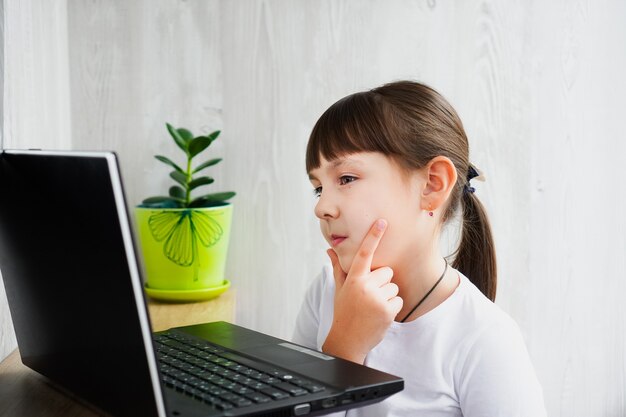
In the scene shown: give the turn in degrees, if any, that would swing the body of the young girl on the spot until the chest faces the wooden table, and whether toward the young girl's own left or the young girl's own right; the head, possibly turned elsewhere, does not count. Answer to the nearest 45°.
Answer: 0° — they already face it

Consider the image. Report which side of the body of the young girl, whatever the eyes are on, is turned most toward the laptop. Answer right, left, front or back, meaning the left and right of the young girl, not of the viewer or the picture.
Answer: front

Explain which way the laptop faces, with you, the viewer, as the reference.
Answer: facing away from the viewer and to the right of the viewer

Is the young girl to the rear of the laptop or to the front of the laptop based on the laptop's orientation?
to the front

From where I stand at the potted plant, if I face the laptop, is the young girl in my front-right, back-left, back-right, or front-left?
front-left

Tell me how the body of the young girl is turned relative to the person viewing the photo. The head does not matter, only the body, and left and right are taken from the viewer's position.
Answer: facing the viewer and to the left of the viewer

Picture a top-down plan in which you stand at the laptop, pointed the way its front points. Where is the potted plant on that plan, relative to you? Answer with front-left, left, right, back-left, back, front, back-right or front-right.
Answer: front-left

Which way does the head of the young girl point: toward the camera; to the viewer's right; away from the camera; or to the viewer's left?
to the viewer's left

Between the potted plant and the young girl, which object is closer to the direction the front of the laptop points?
the young girl

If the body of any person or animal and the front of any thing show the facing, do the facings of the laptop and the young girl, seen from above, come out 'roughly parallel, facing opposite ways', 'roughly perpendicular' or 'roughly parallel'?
roughly parallel, facing opposite ways
